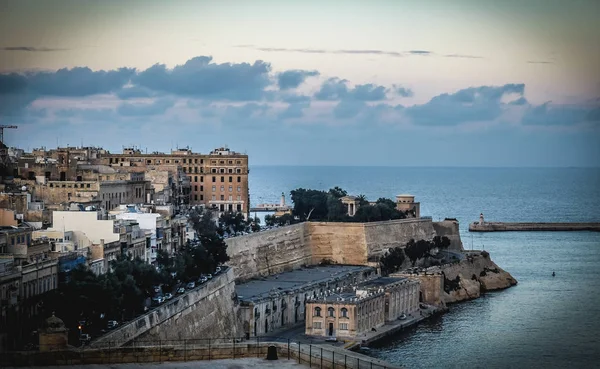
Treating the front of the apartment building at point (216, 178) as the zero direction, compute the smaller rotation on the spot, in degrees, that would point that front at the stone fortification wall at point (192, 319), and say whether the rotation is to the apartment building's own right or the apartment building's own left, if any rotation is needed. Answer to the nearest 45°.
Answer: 0° — it already faces it

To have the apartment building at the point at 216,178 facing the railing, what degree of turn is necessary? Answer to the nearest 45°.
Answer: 0° — it already faces it

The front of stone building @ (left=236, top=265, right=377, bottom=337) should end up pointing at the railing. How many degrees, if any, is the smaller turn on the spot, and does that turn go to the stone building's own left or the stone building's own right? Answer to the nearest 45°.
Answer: approximately 45° to the stone building's own right

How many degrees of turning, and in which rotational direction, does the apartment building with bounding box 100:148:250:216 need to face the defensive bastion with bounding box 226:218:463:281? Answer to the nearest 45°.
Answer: approximately 45° to its left

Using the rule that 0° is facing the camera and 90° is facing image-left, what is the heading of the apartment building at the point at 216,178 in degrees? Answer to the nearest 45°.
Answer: approximately 0°

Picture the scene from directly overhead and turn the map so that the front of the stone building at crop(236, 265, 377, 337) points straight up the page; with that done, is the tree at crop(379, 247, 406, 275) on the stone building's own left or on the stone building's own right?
on the stone building's own left

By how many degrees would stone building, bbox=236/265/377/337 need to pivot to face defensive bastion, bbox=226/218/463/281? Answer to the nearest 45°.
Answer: approximately 135° to its left

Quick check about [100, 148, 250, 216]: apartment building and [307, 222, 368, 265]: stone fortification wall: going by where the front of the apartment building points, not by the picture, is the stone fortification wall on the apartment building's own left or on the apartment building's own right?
on the apartment building's own left

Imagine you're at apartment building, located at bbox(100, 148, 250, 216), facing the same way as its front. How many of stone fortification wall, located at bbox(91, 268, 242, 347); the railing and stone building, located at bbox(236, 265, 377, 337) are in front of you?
3

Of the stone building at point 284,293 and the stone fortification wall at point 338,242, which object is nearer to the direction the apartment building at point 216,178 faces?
the stone building
